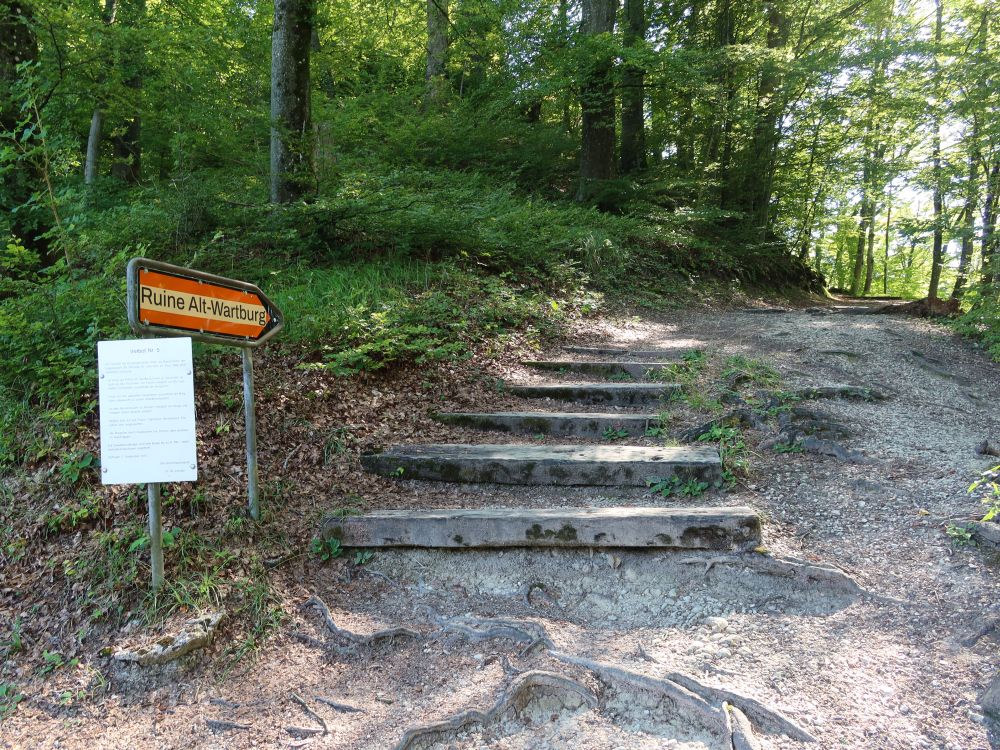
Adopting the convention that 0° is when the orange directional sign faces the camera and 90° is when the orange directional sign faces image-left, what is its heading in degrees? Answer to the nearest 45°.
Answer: approximately 315°

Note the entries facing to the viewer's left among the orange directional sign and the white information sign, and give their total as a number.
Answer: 0

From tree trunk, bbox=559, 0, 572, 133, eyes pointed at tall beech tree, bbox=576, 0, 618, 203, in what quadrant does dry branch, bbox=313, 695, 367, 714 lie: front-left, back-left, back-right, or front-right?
front-right

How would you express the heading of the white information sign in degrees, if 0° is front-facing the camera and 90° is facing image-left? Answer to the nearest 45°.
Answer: approximately 0°

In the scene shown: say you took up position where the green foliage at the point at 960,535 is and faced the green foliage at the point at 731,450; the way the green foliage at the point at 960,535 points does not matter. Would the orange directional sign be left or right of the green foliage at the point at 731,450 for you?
left

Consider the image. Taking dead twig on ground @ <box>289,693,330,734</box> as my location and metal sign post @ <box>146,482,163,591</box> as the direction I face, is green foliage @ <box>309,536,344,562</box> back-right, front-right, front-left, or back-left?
front-right

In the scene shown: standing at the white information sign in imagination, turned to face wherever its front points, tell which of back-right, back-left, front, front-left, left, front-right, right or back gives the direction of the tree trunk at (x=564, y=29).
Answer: back-left

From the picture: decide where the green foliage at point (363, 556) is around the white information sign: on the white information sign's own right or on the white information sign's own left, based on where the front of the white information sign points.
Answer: on the white information sign's own left

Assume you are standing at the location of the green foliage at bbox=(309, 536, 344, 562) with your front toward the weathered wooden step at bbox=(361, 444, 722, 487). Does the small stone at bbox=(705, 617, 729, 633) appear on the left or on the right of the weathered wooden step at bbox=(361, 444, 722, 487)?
right

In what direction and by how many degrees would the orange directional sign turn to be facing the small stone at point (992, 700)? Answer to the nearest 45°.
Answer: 0° — it already faces it

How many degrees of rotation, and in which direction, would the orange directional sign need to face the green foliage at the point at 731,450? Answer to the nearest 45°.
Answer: approximately 45° to its left

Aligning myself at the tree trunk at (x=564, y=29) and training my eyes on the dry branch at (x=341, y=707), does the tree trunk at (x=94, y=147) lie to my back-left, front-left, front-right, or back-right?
front-right
